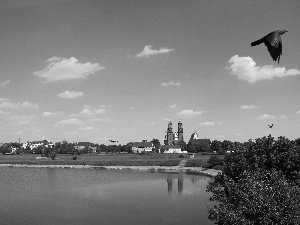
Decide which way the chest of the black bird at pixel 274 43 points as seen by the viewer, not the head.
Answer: to the viewer's right
